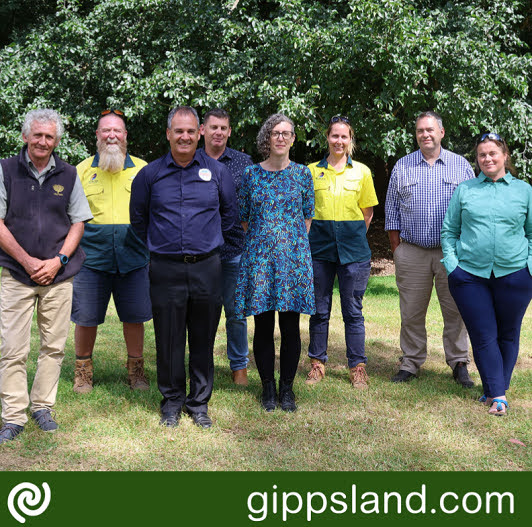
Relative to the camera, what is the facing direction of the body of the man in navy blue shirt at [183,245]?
toward the camera

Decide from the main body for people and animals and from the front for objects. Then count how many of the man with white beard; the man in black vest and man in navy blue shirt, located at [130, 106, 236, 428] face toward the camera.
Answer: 3

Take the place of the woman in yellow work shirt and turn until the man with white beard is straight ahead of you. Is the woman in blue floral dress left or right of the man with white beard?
left

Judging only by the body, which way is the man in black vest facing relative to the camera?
toward the camera

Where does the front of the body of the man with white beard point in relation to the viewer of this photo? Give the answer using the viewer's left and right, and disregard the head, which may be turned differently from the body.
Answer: facing the viewer

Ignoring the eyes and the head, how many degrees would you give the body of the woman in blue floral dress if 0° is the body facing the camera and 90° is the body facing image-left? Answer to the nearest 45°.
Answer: approximately 0°

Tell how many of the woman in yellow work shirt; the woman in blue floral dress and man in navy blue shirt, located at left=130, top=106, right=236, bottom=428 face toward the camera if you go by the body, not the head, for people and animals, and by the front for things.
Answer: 3

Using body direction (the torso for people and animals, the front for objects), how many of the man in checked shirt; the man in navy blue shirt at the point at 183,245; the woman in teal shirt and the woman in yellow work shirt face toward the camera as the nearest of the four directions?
4

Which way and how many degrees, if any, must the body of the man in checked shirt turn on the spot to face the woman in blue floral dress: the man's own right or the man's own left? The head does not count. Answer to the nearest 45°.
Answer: approximately 45° to the man's own right
